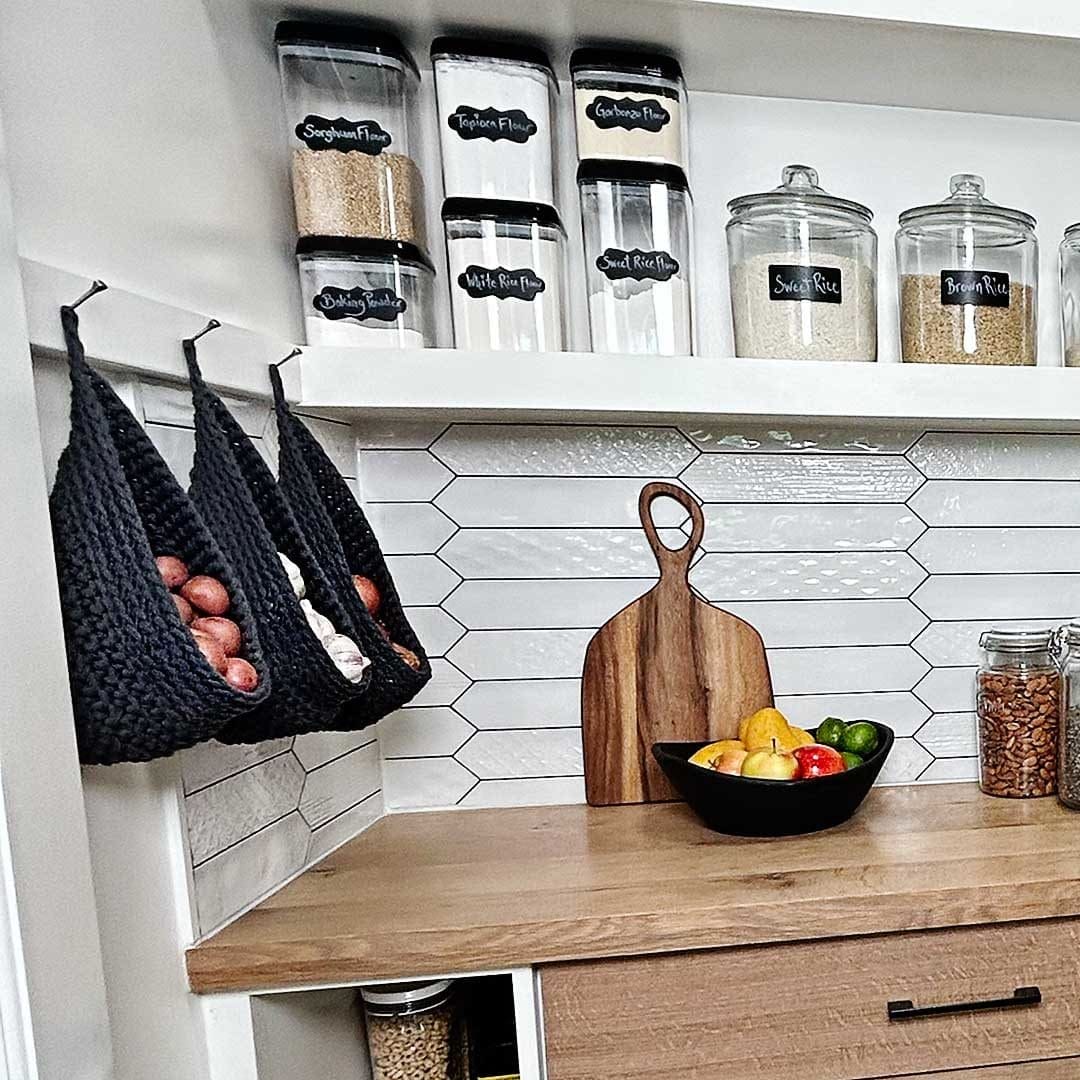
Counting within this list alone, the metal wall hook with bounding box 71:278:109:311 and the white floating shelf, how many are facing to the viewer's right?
1

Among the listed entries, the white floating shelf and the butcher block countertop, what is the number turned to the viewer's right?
0

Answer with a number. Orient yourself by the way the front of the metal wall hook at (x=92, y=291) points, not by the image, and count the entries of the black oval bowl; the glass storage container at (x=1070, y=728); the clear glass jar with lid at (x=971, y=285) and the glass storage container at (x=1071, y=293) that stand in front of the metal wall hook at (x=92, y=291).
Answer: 4

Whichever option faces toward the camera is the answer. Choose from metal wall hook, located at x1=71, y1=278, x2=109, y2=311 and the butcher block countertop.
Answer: the butcher block countertop

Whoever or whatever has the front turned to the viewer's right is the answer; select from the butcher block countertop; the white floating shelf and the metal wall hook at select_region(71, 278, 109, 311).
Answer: the metal wall hook

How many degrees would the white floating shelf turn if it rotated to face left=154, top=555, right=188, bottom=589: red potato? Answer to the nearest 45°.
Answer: approximately 45° to its right

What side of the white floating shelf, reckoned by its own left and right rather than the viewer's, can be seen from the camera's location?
front

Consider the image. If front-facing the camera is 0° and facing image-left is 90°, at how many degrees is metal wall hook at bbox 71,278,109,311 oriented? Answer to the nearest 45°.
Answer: approximately 270°

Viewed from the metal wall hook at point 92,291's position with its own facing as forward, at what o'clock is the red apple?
The red apple is roughly at 12 o'clock from the metal wall hook.

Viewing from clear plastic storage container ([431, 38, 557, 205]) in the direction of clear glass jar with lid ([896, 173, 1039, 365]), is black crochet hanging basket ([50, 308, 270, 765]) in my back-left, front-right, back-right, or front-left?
back-right

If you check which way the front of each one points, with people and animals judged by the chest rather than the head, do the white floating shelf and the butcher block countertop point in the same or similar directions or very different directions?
same or similar directions
